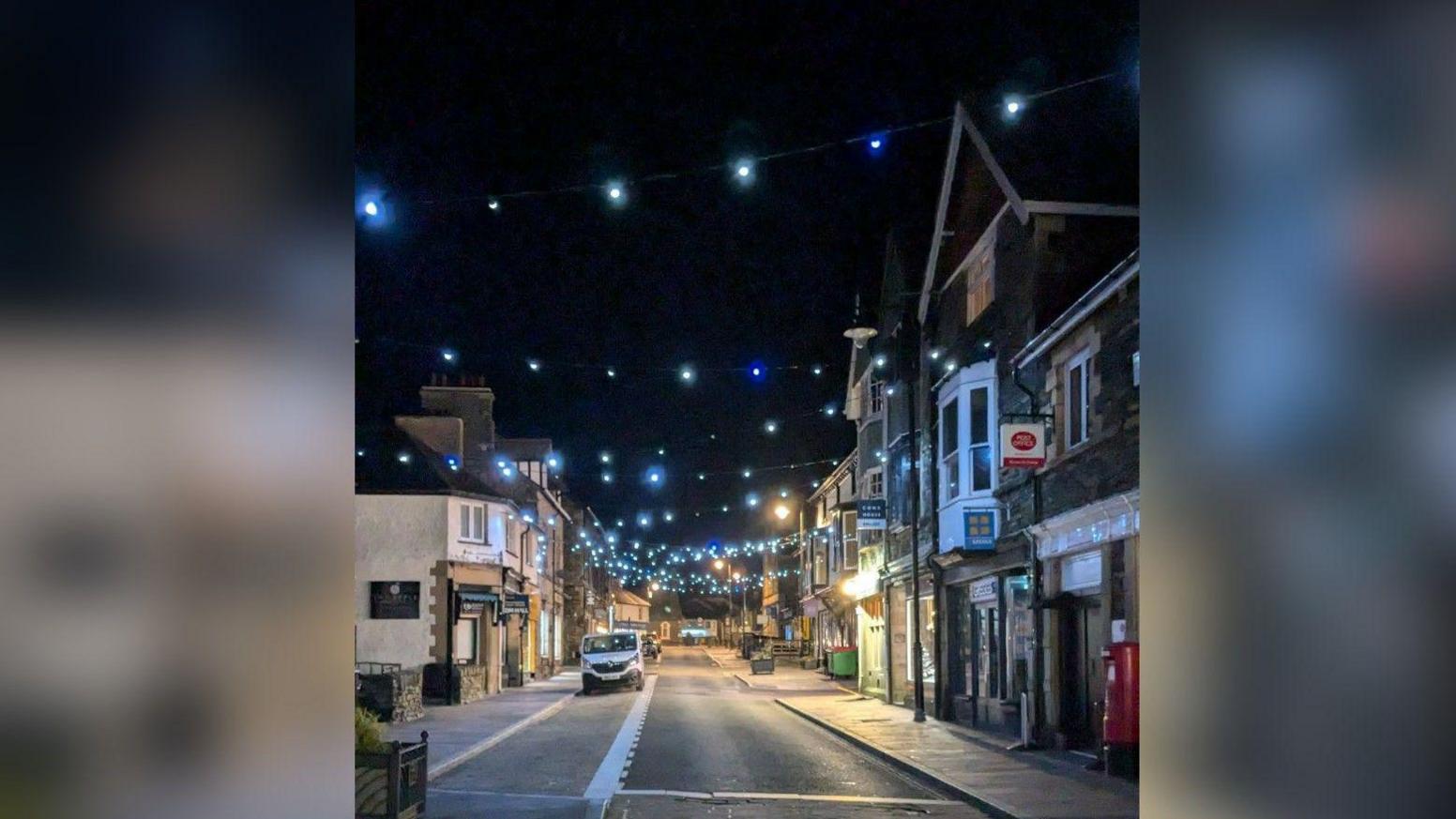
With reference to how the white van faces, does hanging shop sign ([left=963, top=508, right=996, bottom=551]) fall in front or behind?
in front

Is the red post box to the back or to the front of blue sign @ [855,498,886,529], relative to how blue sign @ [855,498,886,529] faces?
to the front

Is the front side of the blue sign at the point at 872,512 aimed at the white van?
no

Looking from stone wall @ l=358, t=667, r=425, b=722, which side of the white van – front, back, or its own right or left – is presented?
front

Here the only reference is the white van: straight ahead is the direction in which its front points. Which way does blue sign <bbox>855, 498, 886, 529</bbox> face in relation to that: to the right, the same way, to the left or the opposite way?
the same way

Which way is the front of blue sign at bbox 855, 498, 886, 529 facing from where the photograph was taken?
facing the viewer

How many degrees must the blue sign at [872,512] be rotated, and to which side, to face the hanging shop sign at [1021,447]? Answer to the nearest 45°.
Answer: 0° — it already faces it

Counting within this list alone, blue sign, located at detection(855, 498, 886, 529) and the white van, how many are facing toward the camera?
2

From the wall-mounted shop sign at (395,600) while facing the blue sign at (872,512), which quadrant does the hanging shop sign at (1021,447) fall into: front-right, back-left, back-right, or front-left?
front-right
